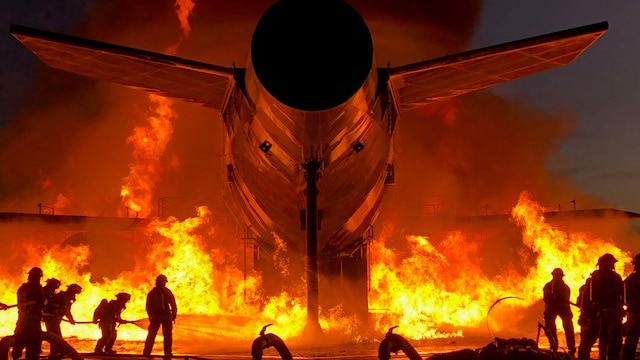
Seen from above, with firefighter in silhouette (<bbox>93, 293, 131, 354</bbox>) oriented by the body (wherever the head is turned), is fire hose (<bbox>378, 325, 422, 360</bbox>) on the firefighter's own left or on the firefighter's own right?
on the firefighter's own right

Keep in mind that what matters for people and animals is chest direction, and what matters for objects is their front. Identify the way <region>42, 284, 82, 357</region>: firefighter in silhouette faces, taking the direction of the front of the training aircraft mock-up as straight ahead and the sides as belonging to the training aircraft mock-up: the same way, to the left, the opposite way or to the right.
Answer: to the right

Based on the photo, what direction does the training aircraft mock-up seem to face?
away from the camera

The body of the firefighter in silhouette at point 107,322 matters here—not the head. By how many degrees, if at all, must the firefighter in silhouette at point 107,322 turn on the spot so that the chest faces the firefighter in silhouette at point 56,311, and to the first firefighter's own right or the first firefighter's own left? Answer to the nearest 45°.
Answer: approximately 180°

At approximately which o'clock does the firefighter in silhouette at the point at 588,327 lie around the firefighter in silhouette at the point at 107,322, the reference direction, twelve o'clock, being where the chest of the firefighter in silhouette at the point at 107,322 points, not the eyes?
the firefighter in silhouette at the point at 588,327 is roughly at 1 o'clock from the firefighter in silhouette at the point at 107,322.

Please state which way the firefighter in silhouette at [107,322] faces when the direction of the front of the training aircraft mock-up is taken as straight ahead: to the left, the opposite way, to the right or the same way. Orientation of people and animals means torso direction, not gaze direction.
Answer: to the right

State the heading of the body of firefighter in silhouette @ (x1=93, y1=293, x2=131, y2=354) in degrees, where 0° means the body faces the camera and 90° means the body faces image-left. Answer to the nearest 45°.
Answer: approximately 270°

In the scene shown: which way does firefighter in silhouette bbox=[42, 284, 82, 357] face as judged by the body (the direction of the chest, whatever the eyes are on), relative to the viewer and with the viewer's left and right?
facing to the right of the viewer

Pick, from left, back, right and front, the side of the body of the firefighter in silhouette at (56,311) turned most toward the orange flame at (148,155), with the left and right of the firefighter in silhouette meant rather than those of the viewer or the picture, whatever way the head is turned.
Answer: left

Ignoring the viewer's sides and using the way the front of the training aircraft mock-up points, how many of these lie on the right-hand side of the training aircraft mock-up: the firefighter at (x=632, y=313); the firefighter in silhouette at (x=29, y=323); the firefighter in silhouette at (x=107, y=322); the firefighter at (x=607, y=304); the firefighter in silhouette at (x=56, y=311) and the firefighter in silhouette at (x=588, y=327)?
3

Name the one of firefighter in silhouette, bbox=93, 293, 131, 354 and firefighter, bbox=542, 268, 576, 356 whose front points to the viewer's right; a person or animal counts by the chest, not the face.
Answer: the firefighter in silhouette
